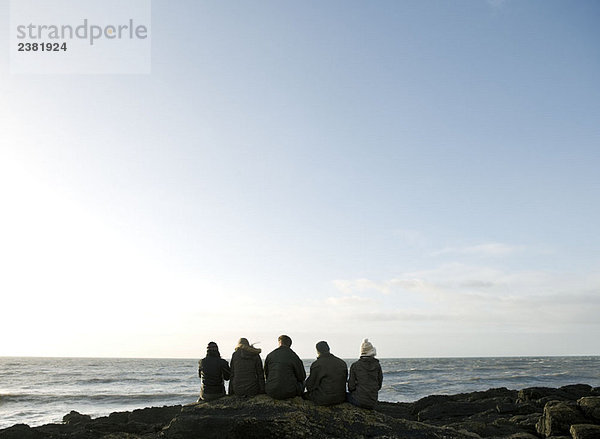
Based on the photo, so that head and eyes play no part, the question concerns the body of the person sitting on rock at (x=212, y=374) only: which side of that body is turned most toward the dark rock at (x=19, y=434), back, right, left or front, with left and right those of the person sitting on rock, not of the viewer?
left

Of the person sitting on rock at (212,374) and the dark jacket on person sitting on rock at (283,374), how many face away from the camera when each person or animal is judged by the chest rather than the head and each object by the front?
2

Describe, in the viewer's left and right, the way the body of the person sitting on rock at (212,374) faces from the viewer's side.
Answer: facing away from the viewer

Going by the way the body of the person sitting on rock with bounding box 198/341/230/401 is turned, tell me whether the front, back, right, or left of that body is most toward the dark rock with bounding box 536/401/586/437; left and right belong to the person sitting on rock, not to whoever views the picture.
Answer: right

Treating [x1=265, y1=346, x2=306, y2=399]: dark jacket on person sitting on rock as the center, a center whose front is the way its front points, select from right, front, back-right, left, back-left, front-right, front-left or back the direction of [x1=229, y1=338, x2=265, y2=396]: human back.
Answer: front-left

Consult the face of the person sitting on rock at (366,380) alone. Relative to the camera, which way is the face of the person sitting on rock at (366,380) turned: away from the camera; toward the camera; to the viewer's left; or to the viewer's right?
away from the camera

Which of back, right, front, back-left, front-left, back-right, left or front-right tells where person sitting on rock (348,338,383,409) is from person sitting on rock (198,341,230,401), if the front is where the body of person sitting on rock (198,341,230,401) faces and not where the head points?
back-right

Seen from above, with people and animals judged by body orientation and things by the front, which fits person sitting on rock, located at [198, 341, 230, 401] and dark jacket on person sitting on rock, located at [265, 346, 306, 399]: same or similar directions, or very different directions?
same or similar directions

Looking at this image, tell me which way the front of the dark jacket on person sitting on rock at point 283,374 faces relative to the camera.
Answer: away from the camera
